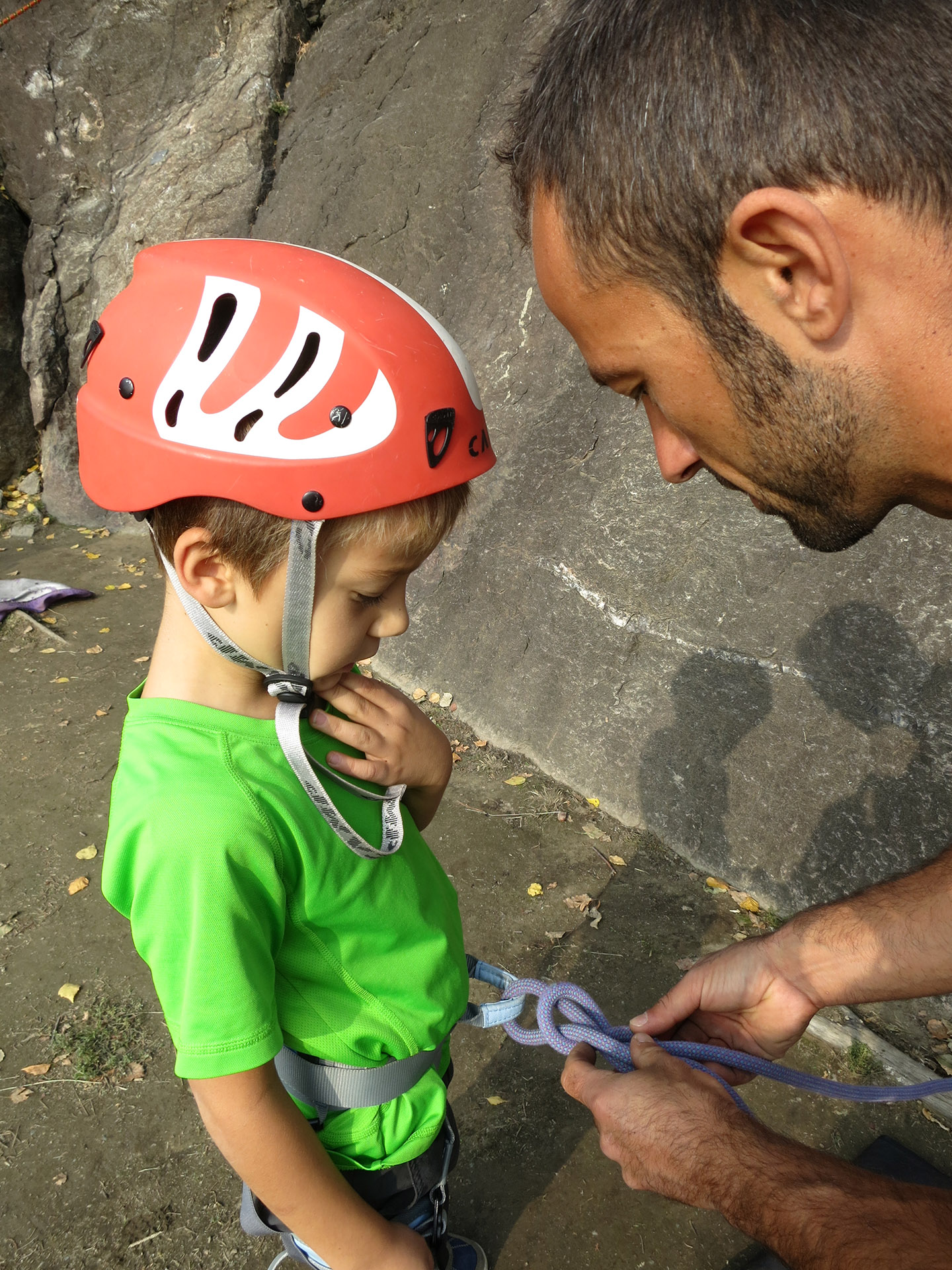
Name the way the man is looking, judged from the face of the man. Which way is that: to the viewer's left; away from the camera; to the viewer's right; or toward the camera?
to the viewer's left

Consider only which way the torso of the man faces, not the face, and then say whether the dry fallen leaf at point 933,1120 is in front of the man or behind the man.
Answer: behind

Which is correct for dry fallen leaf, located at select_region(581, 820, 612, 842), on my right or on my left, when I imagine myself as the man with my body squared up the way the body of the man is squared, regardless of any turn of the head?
on my right

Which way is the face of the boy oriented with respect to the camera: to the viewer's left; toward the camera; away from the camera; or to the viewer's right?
to the viewer's right

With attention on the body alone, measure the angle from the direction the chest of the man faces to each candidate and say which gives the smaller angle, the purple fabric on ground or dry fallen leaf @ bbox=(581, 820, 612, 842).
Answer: the purple fabric on ground

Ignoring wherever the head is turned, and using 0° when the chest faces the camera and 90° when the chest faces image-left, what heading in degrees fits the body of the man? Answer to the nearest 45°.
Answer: approximately 90°

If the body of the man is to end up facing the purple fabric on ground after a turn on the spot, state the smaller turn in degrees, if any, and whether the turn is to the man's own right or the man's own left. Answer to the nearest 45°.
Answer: approximately 45° to the man's own right

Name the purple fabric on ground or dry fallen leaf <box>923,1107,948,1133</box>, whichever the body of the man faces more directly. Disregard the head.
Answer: the purple fabric on ground
